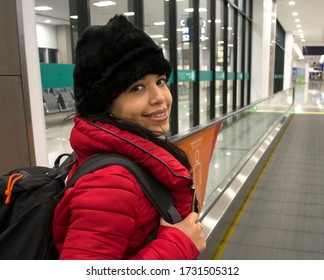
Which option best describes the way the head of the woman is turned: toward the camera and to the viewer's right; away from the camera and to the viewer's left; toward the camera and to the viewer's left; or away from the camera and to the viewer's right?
toward the camera and to the viewer's right

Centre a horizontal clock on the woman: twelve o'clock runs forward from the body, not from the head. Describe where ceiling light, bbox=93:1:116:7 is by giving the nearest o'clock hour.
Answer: The ceiling light is roughly at 9 o'clock from the woman.

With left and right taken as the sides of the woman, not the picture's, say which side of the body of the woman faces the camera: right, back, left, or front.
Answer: right
